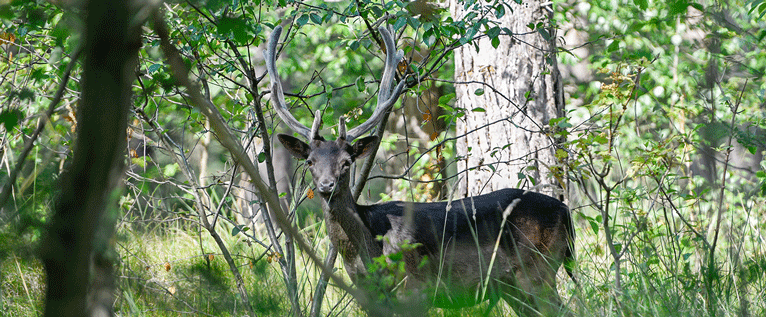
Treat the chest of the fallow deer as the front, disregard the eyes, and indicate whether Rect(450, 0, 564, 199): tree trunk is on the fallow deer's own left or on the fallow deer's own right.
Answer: on the fallow deer's own right

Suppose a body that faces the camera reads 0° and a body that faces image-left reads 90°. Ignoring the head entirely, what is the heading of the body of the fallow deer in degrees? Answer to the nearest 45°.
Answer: approximately 90°

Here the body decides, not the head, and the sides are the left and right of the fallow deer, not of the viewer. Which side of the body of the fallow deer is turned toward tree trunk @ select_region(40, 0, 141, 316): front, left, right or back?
left
